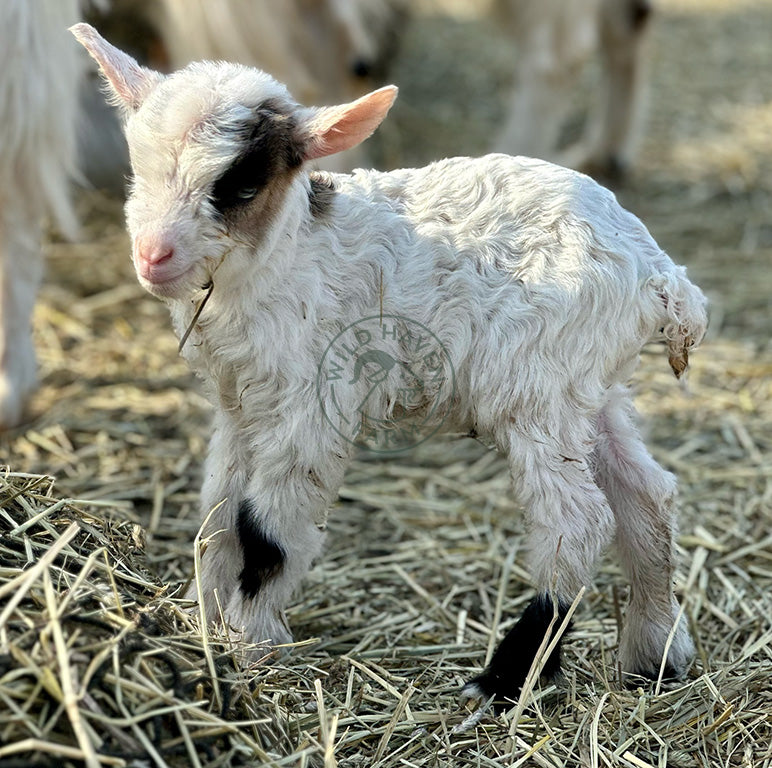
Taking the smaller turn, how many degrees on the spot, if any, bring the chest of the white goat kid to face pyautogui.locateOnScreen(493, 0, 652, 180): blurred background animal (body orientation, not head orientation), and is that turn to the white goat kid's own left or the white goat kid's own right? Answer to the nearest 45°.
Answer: approximately 90° to the white goat kid's own right

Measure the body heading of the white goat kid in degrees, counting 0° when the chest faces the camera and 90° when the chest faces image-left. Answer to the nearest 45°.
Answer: approximately 90°
